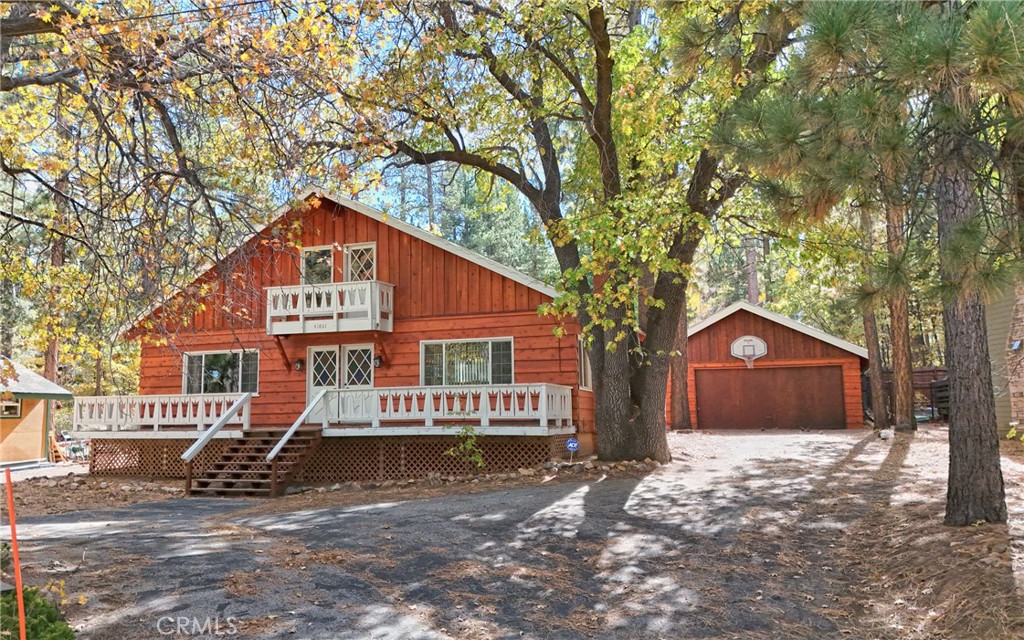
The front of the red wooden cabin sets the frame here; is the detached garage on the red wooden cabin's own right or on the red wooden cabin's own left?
on the red wooden cabin's own left

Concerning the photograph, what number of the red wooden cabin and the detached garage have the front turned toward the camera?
2

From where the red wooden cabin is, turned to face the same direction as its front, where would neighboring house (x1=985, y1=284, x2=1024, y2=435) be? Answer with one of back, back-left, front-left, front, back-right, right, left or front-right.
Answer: left

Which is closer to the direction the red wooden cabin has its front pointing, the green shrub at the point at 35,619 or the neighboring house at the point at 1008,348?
the green shrub

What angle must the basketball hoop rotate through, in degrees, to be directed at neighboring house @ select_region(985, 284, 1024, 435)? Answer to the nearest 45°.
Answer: approximately 45° to its left

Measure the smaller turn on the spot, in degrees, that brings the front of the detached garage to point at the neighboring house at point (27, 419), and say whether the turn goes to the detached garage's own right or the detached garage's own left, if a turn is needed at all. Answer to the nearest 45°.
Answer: approximately 45° to the detached garage's own right

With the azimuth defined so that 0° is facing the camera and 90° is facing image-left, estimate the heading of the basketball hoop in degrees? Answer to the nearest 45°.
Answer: approximately 0°

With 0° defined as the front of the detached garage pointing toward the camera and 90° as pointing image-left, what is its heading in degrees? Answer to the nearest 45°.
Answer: approximately 0°

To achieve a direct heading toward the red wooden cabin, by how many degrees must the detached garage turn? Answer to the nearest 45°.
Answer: approximately 45° to its right

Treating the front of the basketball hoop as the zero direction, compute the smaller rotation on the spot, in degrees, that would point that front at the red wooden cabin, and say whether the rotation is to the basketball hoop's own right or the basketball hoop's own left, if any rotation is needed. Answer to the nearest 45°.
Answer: approximately 45° to the basketball hoop's own right

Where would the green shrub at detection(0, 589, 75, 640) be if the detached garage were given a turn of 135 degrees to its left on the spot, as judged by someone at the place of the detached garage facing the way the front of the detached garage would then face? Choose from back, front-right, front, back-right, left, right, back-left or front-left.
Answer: back-right

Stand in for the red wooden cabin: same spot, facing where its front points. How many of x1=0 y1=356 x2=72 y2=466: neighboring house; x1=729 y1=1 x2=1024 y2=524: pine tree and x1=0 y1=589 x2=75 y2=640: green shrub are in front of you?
2

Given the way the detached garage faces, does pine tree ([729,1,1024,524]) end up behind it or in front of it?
in front
